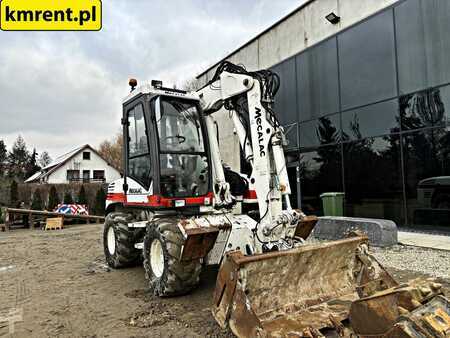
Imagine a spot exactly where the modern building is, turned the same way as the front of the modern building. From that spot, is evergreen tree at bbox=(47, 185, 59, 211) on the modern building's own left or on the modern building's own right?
on the modern building's own right

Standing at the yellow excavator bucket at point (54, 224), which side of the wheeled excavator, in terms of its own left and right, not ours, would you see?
back

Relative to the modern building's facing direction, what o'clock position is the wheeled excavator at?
The wheeled excavator is roughly at 11 o'clock from the modern building.

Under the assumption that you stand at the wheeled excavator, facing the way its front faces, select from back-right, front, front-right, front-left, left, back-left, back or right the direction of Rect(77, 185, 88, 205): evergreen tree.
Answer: back

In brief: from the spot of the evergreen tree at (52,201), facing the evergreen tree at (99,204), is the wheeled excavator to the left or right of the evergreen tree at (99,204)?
right

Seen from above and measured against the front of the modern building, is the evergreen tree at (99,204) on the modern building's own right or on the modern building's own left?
on the modern building's own right

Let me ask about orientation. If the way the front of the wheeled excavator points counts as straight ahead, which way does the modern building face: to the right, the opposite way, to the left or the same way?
to the right

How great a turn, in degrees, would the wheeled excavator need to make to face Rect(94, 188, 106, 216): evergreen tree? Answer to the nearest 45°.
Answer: approximately 180°

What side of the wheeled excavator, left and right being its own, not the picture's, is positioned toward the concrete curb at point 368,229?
left

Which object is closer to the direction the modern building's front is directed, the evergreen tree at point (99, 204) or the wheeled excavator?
the wheeled excavator

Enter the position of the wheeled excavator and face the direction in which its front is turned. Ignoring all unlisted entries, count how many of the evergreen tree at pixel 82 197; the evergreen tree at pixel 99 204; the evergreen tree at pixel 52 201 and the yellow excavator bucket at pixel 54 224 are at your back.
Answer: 4

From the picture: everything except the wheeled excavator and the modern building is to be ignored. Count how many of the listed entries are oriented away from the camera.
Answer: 0

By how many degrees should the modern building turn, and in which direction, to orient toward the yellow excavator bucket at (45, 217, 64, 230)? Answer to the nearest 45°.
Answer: approximately 45° to its right

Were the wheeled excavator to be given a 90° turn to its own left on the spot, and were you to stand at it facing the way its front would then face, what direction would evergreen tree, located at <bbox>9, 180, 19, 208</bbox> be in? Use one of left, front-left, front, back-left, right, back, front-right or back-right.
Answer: left

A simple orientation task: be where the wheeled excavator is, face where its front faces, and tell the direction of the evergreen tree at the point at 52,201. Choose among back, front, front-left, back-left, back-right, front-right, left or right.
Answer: back

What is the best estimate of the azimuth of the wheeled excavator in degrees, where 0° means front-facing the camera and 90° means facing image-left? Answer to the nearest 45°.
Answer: approximately 315°

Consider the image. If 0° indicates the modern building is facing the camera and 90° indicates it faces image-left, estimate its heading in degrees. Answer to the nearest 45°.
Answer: approximately 45°
